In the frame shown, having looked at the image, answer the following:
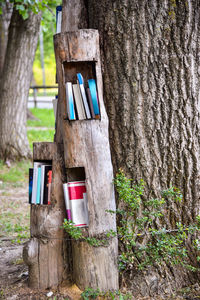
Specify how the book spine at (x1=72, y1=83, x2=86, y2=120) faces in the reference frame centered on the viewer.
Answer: facing the viewer

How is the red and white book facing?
toward the camera

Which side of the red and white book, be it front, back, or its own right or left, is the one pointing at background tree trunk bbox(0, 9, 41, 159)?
back

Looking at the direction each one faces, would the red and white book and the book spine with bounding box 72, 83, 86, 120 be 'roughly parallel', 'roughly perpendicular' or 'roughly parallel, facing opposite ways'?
roughly parallel

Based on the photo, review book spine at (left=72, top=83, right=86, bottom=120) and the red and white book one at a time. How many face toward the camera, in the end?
2
